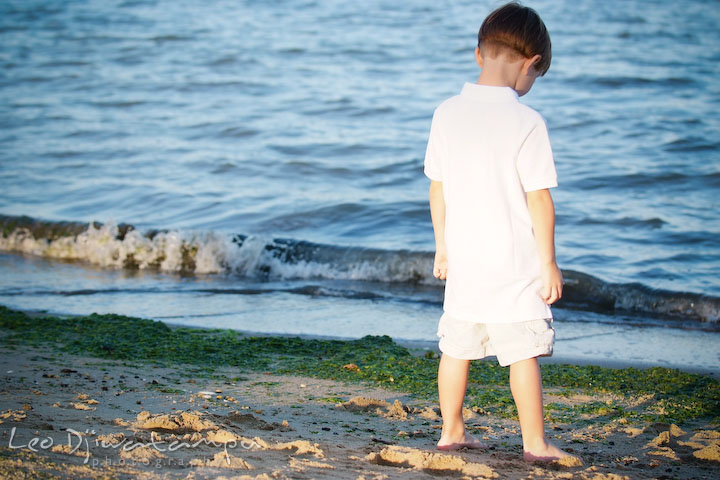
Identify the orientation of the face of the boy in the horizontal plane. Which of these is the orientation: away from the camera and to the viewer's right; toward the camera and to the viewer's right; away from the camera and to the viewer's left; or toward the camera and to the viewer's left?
away from the camera and to the viewer's right

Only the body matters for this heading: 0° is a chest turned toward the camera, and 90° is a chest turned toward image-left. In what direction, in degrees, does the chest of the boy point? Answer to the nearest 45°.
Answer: approximately 225°

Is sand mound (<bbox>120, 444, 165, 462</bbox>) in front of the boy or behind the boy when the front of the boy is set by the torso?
behind

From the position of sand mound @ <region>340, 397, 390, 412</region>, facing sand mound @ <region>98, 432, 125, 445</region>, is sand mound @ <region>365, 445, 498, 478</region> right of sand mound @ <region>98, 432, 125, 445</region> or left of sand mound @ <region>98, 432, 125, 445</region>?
left

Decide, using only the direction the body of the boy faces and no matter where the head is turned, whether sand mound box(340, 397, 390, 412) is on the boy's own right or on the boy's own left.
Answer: on the boy's own left
